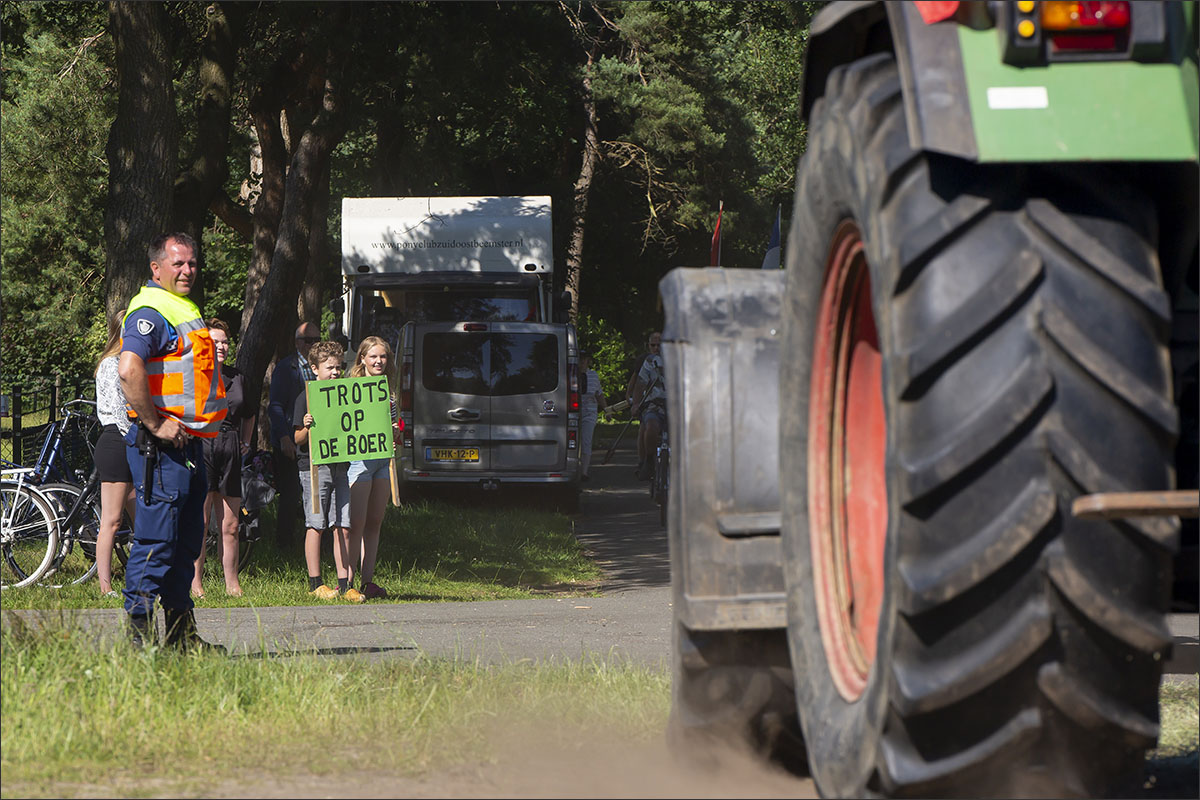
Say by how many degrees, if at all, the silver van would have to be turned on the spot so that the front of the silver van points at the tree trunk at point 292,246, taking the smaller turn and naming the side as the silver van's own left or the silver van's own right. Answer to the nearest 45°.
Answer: approximately 135° to the silver van's own left

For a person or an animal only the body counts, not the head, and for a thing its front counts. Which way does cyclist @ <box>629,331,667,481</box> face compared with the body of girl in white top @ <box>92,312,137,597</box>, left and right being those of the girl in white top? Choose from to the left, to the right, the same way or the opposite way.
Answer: to the right

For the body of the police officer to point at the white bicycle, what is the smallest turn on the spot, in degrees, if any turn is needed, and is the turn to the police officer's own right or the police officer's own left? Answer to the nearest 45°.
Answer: approximately 135° to the police officer's own left

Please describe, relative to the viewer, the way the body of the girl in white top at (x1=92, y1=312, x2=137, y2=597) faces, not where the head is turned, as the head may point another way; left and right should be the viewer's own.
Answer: facing to the right of the viewer

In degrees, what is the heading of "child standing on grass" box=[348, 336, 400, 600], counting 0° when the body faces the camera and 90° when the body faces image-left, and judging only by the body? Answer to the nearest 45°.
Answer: approximately 315°

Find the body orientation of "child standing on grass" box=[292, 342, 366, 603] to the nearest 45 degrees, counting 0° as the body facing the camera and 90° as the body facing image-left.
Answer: approximately 315°

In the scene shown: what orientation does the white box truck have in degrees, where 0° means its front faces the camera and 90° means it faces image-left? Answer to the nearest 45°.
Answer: approximately 0°

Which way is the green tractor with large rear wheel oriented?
away from the camera

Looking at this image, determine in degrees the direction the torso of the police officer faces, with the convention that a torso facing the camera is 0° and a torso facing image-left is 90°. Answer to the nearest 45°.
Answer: approximately 315°

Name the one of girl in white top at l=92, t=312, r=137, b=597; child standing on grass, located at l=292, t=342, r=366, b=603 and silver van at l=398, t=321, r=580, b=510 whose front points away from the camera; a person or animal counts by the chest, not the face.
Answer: the silver van

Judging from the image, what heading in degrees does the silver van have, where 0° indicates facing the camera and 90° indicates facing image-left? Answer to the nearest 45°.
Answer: approximately 180°
